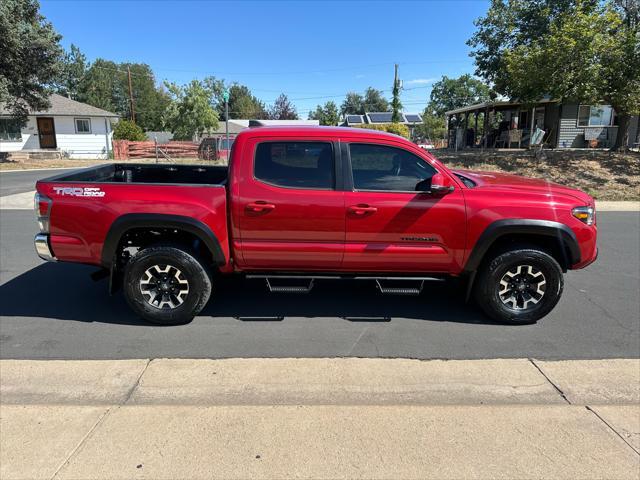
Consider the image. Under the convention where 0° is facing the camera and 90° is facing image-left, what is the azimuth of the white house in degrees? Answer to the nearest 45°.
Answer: approximately 0°

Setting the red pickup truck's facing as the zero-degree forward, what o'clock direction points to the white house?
The white house is roughly at 8 o'clock from the red pickup truck.

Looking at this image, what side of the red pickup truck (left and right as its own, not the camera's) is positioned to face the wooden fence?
left

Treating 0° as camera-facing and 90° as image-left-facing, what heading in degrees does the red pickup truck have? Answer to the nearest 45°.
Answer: approximately 270°

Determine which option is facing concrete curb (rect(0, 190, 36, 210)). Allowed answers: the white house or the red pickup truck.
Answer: the white house

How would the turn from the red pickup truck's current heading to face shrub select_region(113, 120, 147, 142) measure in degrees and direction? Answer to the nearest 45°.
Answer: approximately 135° to its left

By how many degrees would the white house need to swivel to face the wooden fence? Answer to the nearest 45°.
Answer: approximately 45° to its left

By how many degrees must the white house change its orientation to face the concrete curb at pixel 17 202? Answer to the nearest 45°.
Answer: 0° — it already faces it

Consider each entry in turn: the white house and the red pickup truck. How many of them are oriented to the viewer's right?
1
